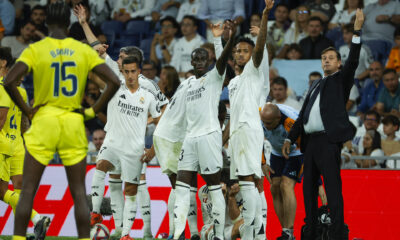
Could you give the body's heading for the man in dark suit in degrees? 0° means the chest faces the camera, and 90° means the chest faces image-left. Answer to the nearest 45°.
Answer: approximately 45°

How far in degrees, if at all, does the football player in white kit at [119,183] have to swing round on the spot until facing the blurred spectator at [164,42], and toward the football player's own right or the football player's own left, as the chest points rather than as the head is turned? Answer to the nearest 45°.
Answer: approximately 180°

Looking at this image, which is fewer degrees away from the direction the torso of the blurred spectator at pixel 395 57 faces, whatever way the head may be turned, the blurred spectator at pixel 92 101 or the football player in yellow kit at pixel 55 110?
the football player in yellow kit

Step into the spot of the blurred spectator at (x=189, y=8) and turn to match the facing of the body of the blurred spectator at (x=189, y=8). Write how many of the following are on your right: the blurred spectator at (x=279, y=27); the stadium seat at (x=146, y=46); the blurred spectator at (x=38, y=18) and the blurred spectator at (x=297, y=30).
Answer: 2

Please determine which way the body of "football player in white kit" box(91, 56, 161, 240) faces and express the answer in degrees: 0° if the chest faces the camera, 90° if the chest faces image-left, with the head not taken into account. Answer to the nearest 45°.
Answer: approximately 0°

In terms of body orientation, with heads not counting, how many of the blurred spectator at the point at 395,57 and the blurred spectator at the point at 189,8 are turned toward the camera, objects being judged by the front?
2

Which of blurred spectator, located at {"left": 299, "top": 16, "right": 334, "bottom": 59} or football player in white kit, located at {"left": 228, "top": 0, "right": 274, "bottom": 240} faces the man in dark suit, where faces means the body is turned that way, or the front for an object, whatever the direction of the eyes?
the blurred spectator

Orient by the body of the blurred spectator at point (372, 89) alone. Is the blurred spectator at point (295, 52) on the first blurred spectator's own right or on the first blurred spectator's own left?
on the first blurred spectator's own right

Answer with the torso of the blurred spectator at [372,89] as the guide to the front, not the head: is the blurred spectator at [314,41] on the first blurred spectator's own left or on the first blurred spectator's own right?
on the first blurred spectator's own right

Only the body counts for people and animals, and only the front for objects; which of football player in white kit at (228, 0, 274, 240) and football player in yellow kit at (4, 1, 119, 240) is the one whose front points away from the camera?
the football player in yellow kit

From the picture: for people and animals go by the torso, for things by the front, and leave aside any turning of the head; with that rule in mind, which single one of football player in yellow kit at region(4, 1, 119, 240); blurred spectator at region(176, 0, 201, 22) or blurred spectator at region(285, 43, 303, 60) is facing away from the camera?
the football player in yellow kit
